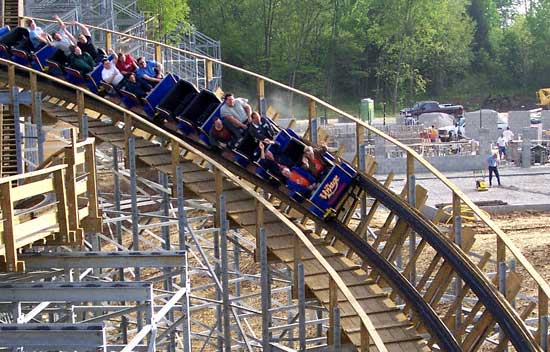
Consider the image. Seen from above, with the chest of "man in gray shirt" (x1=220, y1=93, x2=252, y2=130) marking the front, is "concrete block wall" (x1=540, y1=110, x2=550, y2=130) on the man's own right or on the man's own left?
on the man's own left

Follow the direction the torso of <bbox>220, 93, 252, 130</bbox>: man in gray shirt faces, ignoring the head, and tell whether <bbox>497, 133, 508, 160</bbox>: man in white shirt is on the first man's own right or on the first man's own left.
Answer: on the first man's own left

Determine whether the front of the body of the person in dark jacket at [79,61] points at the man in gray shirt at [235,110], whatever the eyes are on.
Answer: yes

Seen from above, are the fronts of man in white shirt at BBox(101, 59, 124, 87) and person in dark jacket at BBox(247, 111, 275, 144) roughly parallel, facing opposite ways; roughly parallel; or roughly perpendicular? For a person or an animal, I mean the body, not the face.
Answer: roughly parallel

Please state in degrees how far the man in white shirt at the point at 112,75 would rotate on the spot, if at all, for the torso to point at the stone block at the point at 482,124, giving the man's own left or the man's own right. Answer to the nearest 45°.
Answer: approximately 90° to the man's own left

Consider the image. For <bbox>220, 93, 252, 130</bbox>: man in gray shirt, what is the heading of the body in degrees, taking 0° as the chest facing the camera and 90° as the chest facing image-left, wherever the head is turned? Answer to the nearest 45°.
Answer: approximately 315°

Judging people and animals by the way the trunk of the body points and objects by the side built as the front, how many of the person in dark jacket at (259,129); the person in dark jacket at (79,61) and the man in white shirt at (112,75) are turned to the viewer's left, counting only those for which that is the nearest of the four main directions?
0

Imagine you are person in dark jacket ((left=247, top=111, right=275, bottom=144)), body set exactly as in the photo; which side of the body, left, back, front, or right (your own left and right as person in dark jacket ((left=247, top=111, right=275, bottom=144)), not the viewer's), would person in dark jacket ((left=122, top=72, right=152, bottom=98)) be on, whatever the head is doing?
back

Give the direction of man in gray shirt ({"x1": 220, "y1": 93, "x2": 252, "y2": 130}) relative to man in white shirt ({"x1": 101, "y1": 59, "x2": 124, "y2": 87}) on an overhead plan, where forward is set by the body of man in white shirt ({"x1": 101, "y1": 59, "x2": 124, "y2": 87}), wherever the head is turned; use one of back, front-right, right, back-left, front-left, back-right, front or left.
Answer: front

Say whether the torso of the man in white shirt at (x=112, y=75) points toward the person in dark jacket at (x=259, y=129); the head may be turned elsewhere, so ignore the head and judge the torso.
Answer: yes

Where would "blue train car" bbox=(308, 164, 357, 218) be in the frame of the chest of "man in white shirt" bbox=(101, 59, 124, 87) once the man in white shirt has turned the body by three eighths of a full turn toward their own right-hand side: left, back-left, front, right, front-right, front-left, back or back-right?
back-left

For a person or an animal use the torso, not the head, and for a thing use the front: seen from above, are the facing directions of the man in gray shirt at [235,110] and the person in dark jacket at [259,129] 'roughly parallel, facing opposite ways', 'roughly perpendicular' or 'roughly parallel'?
roughly parallel

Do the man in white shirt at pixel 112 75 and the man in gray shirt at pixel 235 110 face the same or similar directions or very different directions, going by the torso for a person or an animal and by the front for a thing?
same or similar directions

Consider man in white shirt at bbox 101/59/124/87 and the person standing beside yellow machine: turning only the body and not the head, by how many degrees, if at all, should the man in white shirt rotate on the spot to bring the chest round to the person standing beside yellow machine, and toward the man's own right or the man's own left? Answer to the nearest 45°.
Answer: approximately 90° to the man's own left

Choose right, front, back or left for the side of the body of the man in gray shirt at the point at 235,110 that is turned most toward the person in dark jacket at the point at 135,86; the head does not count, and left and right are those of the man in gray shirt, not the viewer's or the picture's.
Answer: back

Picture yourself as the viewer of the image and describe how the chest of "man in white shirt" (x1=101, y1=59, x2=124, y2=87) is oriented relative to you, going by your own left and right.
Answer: facing the viewer and to the right of the viewer
